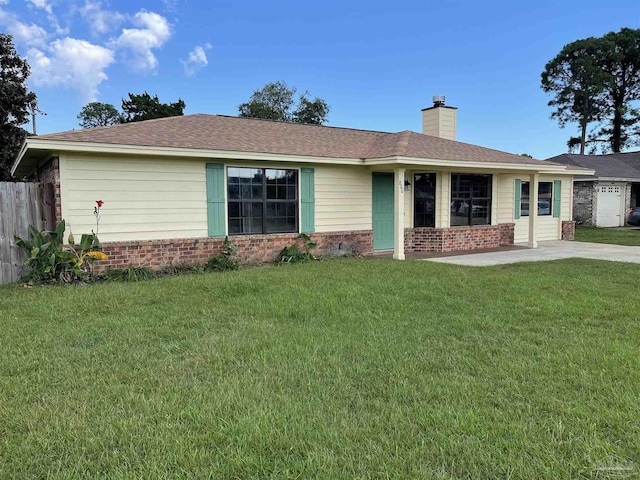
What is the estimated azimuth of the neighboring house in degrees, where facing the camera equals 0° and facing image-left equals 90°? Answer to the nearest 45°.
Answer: approximately 315°

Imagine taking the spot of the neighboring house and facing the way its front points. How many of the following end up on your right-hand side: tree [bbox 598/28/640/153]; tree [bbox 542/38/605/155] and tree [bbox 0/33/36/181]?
1

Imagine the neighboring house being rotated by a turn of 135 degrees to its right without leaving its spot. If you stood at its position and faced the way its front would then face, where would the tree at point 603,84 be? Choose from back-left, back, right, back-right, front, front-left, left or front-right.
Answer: right

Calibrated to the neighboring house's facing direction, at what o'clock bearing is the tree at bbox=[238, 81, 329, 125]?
The tree is roughly at 5 o'clock from the neighboring house.

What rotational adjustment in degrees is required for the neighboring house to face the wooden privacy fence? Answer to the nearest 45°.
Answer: approximately 45° to its right

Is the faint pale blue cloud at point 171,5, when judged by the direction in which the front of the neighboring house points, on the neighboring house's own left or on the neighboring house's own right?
on the neighboring house's own right

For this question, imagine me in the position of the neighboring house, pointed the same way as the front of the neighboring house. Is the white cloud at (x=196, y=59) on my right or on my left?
on my right

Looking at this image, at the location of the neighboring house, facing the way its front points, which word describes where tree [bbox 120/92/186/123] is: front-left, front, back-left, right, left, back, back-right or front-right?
back-right
